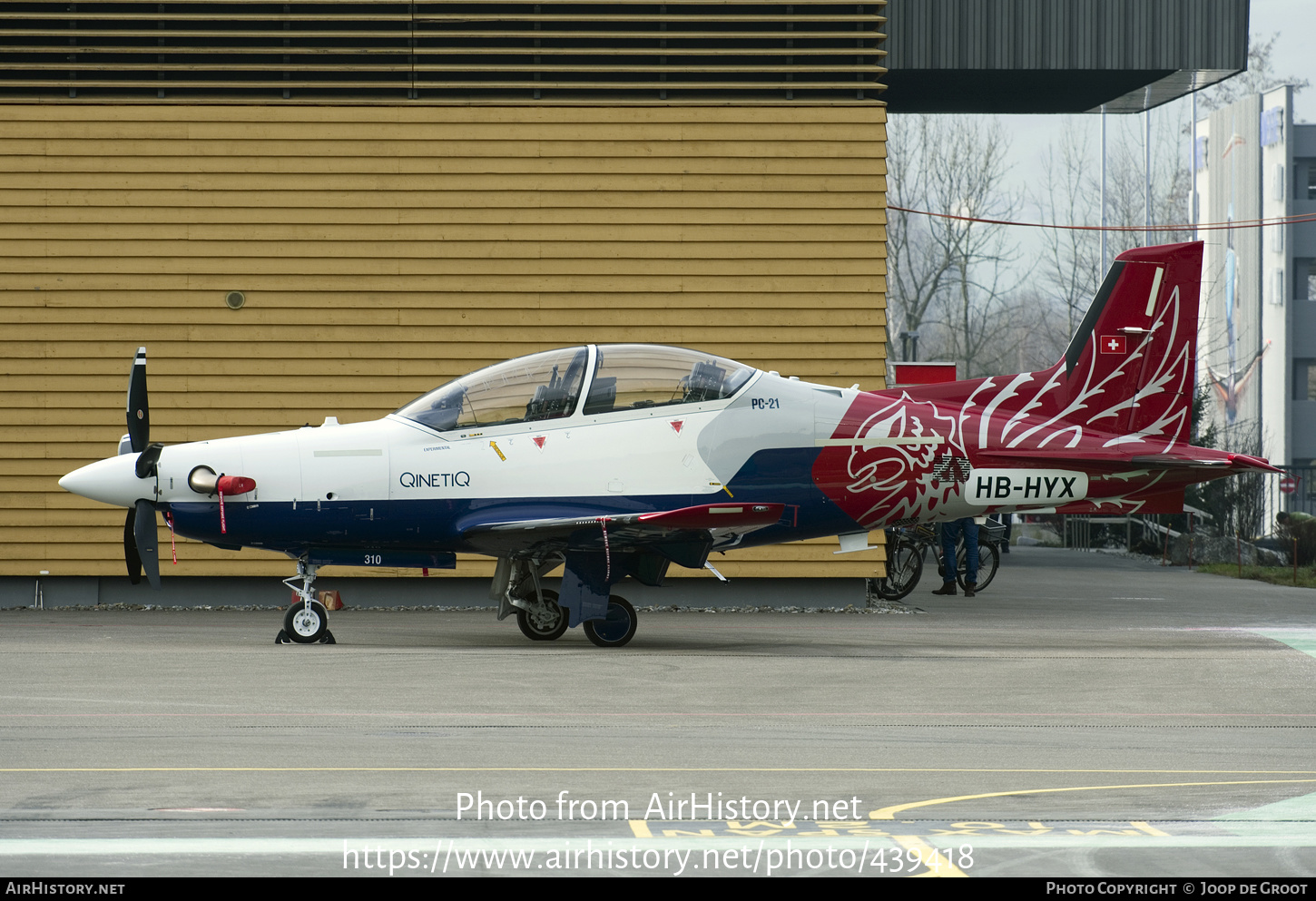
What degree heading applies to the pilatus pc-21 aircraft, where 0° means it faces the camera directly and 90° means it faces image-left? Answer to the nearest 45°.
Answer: approximately 90°

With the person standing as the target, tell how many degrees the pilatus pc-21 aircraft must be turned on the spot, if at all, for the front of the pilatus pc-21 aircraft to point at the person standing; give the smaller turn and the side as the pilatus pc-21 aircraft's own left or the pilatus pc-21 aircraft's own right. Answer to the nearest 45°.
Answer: approximately 135° to the pilatus pc-21 aircraft's own right
